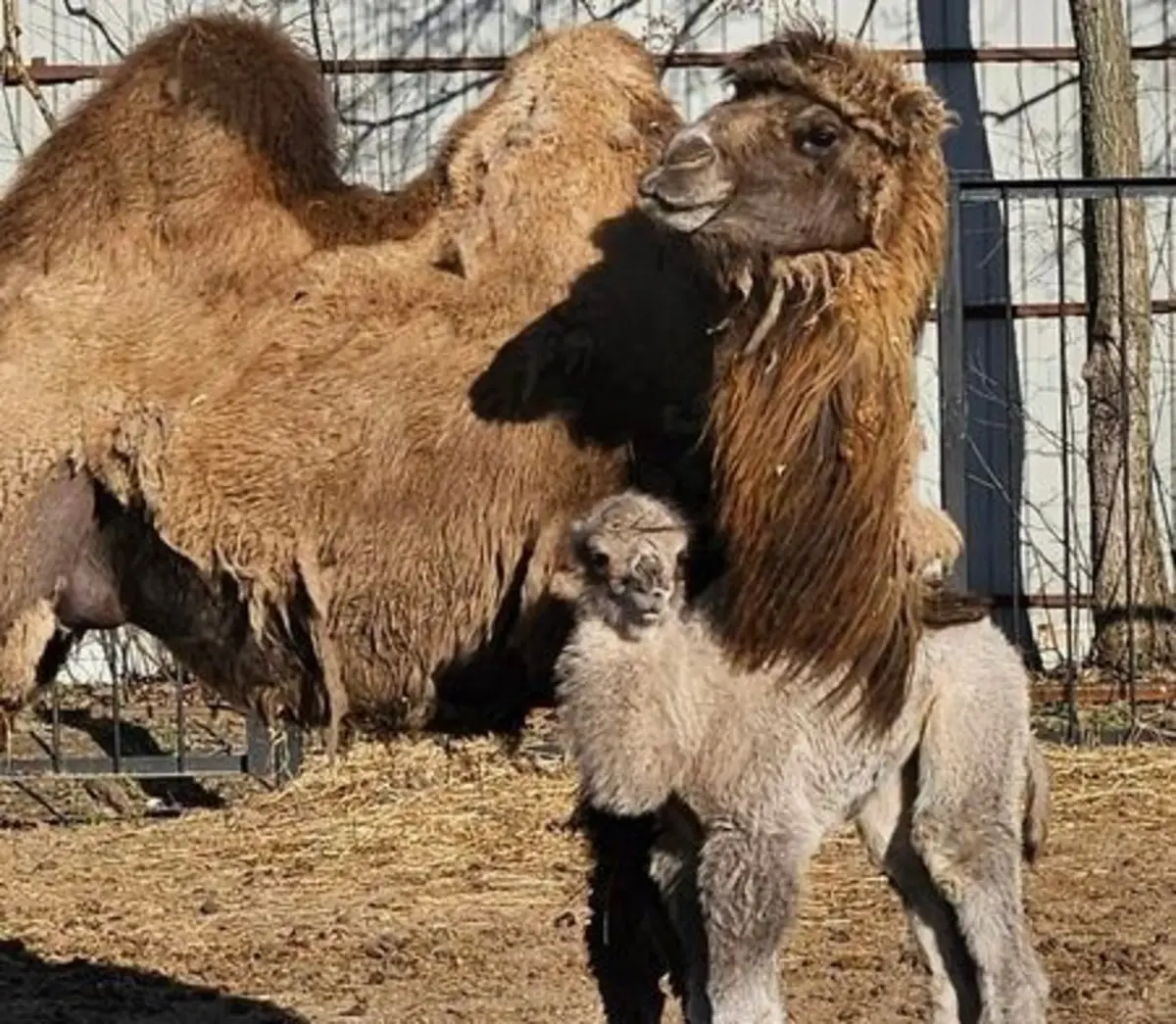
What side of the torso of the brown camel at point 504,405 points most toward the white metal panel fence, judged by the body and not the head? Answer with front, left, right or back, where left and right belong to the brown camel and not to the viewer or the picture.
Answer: left

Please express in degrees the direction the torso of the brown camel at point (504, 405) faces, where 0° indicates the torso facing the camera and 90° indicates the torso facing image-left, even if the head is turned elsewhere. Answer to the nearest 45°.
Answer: approximately 270°

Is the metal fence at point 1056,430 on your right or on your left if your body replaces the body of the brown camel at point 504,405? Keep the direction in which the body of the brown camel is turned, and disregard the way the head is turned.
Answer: on your left

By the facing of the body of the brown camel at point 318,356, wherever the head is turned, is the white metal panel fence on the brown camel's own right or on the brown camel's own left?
on the brown camel's own left
